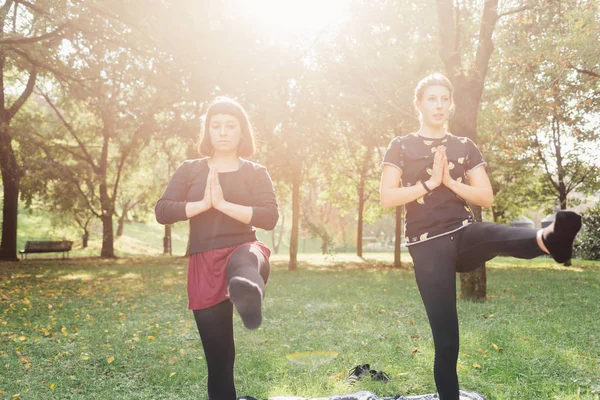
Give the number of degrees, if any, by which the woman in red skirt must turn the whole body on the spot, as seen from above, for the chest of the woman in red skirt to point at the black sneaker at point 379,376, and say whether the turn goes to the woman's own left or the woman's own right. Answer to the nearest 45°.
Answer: approximately 135° to the woman's own left

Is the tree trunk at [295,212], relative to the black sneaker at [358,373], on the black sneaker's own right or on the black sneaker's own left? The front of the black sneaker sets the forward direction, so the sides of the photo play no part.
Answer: on the black sneaker's own right

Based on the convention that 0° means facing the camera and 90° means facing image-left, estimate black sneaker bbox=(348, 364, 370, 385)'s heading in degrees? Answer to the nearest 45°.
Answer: approximately 45°

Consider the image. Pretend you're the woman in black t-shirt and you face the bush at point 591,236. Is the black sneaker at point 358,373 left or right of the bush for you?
left

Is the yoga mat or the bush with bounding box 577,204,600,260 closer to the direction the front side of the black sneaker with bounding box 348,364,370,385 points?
the yoga mat

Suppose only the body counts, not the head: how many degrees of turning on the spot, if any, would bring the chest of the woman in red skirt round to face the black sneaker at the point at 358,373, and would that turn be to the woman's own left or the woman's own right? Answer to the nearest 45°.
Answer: approximately 135° to the woman's own left
